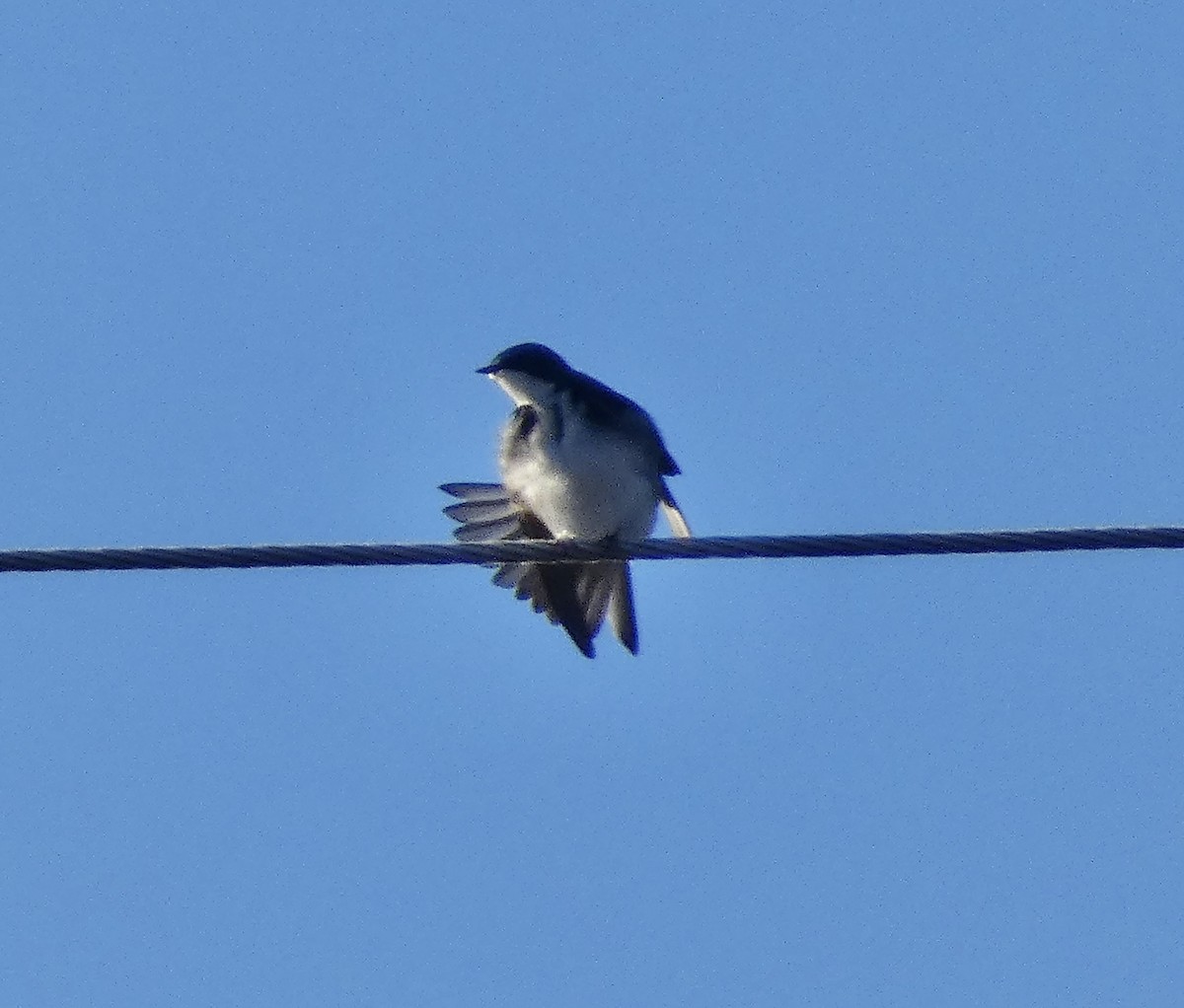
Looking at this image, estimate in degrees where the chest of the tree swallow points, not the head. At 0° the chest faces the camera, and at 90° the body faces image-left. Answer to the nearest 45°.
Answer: approximately 45°
